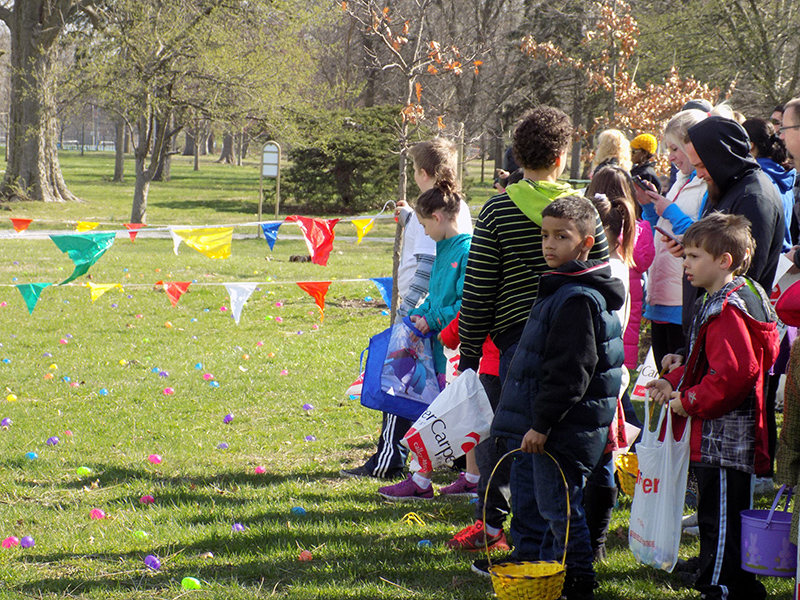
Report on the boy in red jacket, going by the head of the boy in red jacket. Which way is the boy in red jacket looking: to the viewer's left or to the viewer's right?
to the viewer's left

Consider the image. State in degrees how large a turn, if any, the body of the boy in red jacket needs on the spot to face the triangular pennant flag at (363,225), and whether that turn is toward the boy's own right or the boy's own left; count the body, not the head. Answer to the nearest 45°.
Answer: approximately 45° to the boy's own right

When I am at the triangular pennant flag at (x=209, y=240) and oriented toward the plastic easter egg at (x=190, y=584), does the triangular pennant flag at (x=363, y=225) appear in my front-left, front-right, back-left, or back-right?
back-left

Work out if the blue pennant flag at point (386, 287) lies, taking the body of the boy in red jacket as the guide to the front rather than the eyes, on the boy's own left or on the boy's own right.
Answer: on the boy's own right

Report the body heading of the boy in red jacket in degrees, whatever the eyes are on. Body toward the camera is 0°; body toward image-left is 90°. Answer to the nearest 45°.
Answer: approximately 90°

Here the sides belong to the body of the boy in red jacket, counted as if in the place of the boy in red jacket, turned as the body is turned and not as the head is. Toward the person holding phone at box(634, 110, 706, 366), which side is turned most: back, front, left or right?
right

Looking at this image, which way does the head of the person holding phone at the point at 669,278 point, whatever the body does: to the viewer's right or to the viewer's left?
to the viewer's left

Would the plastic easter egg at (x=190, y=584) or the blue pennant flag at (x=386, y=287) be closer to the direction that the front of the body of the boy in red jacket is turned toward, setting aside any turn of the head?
the plastic easter egg
